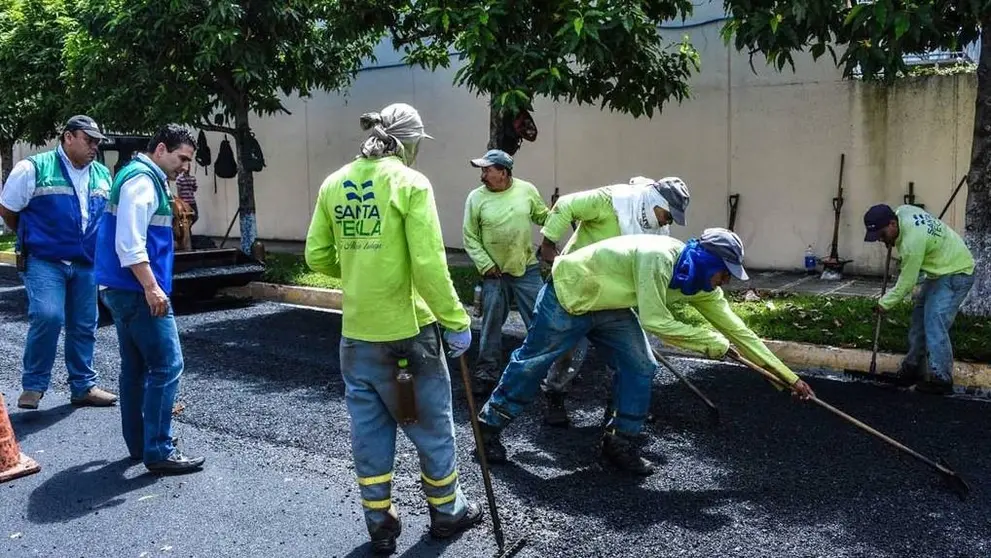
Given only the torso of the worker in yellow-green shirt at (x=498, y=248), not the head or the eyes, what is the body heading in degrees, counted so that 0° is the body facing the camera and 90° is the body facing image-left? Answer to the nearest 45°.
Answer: approximately 45°

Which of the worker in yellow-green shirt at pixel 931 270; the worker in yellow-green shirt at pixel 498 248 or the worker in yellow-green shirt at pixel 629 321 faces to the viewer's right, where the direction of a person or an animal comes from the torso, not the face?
the worker in yellow-green shirt at pixel 629 321

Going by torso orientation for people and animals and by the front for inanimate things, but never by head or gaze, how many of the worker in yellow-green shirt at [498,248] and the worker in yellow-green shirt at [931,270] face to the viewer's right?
0

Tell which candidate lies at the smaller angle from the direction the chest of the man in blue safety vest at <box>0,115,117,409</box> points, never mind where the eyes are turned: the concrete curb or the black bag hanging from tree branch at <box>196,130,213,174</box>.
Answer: the concrete curb

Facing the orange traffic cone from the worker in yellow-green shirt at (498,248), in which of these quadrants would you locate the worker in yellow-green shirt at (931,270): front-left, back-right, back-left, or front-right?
back-left

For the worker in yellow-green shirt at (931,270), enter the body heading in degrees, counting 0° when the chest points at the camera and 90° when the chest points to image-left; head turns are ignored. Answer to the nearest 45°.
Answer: approximately 90°

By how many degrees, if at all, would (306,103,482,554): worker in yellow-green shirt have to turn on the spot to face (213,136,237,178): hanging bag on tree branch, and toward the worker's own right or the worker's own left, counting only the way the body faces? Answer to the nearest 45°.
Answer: approximately 45° to the worker's own left

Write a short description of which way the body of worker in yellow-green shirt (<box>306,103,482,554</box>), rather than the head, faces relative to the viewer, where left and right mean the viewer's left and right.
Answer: facing away from the viewer and to the right of the viewer

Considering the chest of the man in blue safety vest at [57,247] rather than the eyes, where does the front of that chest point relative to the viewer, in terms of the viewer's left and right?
facing the viewer and to the right of the viewer

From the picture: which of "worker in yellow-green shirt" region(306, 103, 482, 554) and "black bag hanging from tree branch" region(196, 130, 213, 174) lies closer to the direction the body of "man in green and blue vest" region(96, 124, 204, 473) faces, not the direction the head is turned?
the worker in yellow-green shirt

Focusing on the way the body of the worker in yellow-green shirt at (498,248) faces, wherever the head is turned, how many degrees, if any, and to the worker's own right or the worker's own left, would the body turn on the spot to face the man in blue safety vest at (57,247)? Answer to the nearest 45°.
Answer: approximately 45° to the worker's own right

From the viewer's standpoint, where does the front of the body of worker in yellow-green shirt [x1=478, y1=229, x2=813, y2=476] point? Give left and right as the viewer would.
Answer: facing to the right of the viewer

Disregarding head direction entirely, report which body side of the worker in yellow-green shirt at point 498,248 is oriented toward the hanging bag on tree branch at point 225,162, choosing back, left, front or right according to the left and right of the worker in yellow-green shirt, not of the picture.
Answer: right

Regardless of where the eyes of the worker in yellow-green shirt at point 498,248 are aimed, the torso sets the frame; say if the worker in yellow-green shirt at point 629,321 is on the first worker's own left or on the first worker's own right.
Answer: on the first worker's own left

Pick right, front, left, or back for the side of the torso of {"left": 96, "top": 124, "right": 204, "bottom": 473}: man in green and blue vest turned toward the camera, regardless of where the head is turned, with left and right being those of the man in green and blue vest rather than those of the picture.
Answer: right

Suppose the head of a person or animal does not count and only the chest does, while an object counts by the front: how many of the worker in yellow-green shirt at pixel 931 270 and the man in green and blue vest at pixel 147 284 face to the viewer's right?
1
